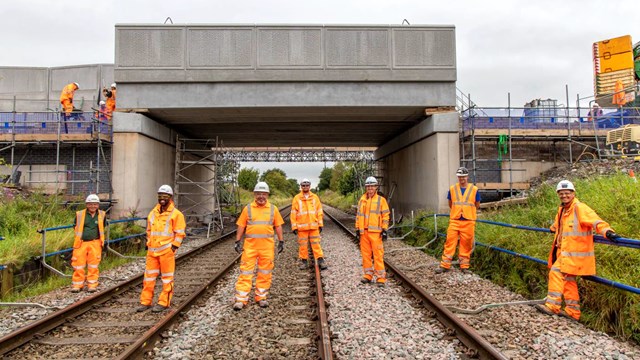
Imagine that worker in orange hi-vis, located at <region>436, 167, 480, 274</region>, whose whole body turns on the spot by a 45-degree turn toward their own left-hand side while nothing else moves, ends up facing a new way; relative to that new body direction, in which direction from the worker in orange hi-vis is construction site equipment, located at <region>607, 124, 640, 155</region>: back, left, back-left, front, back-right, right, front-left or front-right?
left

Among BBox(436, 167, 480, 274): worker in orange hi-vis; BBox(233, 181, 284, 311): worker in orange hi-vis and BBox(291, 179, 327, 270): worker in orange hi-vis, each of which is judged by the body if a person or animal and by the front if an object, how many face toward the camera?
3

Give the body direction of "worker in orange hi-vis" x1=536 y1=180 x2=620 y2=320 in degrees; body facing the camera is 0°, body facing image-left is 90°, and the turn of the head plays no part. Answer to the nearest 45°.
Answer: approximately 45°

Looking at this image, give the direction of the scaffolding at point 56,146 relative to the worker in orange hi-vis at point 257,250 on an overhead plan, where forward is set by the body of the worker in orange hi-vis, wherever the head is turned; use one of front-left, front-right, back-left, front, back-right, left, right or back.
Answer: back-right

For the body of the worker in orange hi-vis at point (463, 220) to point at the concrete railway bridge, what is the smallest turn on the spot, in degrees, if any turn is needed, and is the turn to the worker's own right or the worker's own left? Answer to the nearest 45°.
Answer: approximately 135° to the worker's own right

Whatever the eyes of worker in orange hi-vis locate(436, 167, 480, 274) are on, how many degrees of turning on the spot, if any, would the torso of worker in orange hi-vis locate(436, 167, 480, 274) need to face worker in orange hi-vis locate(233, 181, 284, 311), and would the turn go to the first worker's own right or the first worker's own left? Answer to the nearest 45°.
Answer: approximately 45° to the first worker's own right

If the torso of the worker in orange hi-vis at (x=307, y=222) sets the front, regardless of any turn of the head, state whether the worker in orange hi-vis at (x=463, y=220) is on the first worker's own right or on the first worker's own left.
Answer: on the first worker's own left

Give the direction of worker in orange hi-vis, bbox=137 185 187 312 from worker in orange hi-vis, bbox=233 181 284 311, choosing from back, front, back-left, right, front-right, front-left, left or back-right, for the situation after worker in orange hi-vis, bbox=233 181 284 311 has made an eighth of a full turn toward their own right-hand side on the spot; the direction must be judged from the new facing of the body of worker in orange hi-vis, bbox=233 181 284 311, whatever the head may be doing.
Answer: front-right

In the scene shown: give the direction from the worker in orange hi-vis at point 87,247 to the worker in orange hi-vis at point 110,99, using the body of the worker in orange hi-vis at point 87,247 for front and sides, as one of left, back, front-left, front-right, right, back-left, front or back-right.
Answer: back

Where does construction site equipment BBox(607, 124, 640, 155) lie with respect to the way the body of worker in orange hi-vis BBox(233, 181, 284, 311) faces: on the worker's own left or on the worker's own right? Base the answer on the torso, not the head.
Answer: on the worker's own left

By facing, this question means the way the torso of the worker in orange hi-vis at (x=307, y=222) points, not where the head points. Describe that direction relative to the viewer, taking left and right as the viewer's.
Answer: facing the viewer

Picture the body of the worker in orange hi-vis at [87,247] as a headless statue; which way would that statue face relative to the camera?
toward the camera

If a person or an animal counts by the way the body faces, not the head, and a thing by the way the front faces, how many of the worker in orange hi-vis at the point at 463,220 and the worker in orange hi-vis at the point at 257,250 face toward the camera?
2
